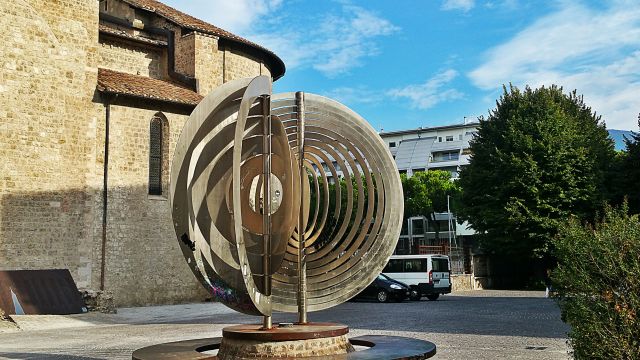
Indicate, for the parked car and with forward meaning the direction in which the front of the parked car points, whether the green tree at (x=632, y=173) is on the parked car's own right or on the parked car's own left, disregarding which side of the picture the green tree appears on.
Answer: on the parked car's own left

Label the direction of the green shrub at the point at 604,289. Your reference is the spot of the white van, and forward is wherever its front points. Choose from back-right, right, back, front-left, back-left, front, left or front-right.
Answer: back-left
